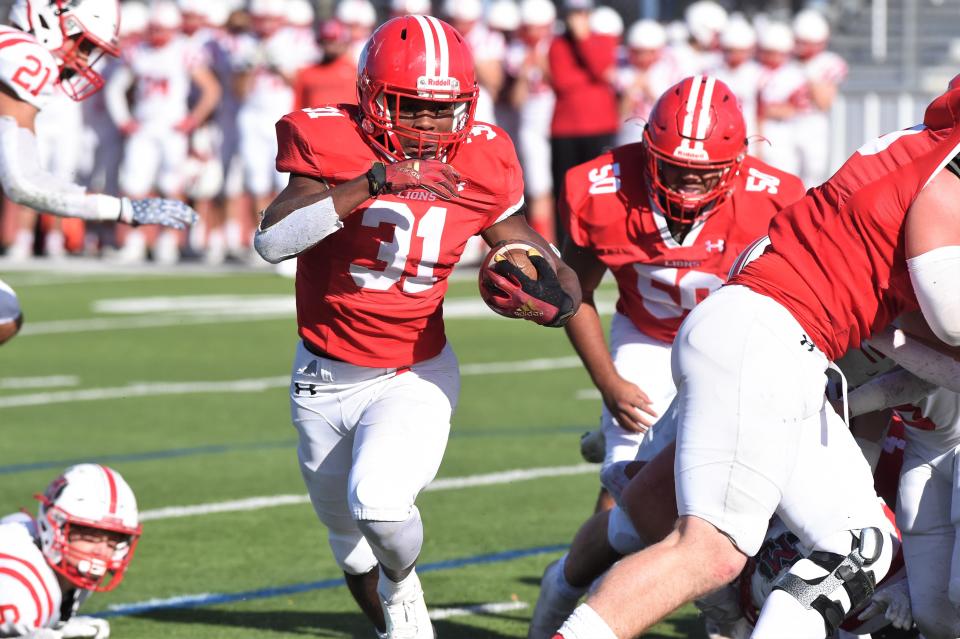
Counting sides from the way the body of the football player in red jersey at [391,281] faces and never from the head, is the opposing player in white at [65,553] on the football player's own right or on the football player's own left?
on the football player's own right

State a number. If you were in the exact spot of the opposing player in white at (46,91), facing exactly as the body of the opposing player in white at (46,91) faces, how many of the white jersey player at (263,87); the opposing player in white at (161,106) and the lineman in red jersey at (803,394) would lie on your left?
2

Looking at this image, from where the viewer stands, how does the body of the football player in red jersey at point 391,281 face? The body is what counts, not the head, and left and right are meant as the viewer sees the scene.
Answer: facing the viewer

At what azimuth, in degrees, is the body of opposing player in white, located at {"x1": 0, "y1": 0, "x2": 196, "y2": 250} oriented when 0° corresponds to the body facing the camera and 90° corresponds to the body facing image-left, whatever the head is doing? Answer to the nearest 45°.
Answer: approximately 270°

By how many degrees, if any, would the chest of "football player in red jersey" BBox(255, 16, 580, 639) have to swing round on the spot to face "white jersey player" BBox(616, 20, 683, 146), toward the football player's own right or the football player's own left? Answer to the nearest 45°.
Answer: approximately 180°

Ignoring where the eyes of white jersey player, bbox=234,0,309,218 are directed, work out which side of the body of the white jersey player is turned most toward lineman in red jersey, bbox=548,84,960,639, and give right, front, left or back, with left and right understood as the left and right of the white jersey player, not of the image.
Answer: front

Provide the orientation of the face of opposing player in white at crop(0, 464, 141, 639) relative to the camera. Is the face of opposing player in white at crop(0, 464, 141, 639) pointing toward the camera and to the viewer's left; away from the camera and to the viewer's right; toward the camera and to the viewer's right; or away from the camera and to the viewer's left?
toward the camera and to the viewer's right

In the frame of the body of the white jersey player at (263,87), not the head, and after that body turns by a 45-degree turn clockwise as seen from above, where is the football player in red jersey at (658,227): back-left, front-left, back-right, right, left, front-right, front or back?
front-left

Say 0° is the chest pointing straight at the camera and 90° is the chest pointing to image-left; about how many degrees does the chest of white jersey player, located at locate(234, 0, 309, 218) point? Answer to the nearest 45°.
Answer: approximately 0°

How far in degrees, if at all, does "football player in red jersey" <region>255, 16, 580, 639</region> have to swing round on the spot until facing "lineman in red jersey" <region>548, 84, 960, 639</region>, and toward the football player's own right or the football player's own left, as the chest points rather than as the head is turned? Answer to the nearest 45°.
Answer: approximately 45° to the football player's own left

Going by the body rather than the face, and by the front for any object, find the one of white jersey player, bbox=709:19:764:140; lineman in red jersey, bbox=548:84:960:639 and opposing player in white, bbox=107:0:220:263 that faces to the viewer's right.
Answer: the lineman in red jersey

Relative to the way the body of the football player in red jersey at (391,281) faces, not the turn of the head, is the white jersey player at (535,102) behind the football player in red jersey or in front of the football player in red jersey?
behind

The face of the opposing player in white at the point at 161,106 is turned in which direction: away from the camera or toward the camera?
toward the camera

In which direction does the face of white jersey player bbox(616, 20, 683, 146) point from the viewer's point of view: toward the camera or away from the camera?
toward the camera

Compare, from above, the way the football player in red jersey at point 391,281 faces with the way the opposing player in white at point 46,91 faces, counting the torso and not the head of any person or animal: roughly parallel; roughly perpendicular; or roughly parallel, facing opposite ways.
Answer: roughly perpendicular

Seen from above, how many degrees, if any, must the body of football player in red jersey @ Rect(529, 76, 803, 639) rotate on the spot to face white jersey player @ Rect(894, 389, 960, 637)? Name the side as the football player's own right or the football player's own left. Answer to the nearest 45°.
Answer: approximately 45° to the football player's own left
